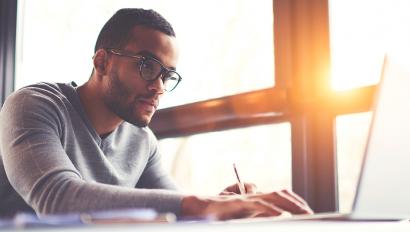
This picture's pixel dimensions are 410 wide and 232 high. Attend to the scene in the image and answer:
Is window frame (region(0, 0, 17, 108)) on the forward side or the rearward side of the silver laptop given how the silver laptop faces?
on the forward side

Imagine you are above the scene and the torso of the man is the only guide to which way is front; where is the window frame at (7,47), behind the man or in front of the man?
behind

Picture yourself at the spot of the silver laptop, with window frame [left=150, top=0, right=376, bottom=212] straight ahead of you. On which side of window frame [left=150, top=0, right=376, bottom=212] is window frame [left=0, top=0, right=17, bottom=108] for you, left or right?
left

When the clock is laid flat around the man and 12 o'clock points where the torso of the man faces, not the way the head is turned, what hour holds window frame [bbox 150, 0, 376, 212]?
The window frame is roughly at 10 o'clock from the man.

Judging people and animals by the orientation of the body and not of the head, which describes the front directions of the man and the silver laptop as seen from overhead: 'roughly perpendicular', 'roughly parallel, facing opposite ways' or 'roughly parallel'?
roughly parallel, facing opposite ways

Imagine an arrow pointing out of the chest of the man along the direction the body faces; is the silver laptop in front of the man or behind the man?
in front

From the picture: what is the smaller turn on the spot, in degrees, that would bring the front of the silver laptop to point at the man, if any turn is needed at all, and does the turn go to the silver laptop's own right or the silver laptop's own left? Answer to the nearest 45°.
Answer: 0° — it already faces them

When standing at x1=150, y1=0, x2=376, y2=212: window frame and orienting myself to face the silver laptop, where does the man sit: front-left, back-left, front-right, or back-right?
front-right

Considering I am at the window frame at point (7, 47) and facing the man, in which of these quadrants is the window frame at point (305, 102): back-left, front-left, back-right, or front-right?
front-left

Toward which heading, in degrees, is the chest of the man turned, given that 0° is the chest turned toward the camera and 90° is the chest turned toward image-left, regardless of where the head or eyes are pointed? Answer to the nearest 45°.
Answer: approximately 315°

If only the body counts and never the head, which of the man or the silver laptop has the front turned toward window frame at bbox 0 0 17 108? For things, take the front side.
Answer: the silver laptop

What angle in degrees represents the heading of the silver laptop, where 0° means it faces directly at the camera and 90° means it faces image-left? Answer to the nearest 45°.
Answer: approximately 135°

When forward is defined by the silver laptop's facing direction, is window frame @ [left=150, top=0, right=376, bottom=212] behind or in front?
in front

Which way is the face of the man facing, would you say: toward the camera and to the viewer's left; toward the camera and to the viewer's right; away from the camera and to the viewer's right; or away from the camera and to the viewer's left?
toward the camera and to the viewer's right
